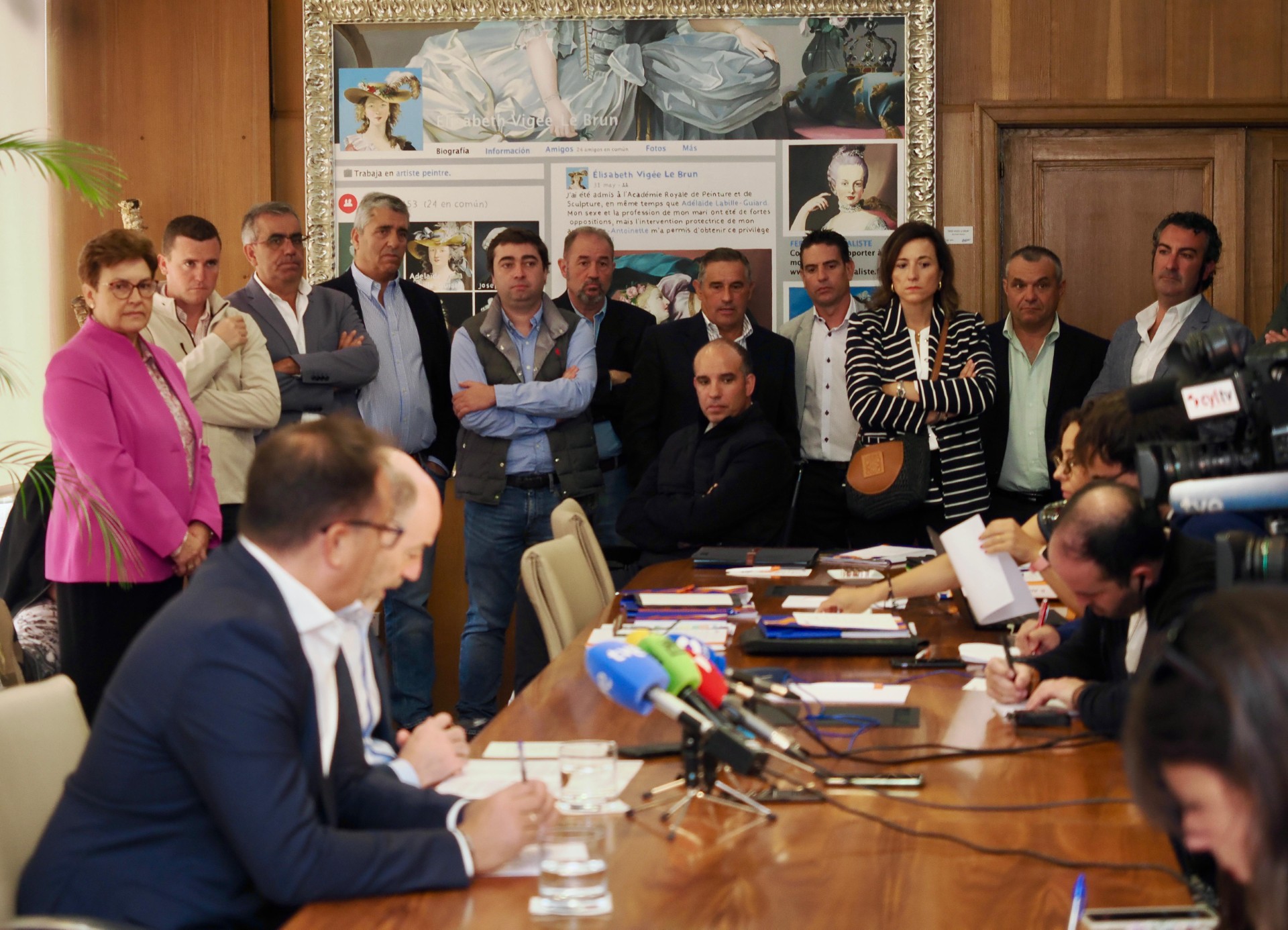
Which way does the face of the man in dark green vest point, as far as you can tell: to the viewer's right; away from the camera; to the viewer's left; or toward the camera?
toward the camera

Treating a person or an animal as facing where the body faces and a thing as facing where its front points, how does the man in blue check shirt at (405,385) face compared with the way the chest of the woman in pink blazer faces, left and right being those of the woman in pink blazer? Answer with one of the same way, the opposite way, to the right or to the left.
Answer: the same way

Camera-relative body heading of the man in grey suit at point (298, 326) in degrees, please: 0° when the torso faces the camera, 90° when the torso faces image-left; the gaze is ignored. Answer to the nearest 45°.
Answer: approximately 315°

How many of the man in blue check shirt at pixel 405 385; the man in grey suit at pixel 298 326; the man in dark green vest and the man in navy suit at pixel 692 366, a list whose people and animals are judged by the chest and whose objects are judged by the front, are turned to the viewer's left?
0

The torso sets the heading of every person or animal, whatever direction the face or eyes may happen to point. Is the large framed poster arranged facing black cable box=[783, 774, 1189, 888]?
yes

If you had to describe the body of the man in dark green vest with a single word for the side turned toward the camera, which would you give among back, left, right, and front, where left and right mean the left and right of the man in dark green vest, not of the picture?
front

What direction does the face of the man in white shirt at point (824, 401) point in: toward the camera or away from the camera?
toward the camera

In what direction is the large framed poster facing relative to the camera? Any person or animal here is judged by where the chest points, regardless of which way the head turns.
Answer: toward the camera

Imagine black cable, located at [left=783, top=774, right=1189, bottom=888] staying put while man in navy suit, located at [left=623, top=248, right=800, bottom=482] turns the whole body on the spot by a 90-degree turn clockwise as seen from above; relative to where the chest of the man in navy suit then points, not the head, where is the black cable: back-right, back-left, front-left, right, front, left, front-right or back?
left

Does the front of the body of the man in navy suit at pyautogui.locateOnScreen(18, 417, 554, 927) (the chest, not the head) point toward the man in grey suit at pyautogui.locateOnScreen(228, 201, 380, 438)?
no

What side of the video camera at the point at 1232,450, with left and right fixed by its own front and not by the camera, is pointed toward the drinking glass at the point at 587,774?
front

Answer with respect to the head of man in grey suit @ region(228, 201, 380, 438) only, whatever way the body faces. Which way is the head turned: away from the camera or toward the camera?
toward the camera

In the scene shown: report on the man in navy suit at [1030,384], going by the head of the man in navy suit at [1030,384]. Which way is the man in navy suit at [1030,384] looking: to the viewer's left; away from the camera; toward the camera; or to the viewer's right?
toward the camera

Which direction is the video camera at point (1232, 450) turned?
to the viewer's left

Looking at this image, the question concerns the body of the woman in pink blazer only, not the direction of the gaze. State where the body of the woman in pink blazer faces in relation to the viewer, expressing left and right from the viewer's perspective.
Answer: facing the viewer and to the right of the viewer

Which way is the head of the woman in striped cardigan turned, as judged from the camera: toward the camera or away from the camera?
toward the camera
